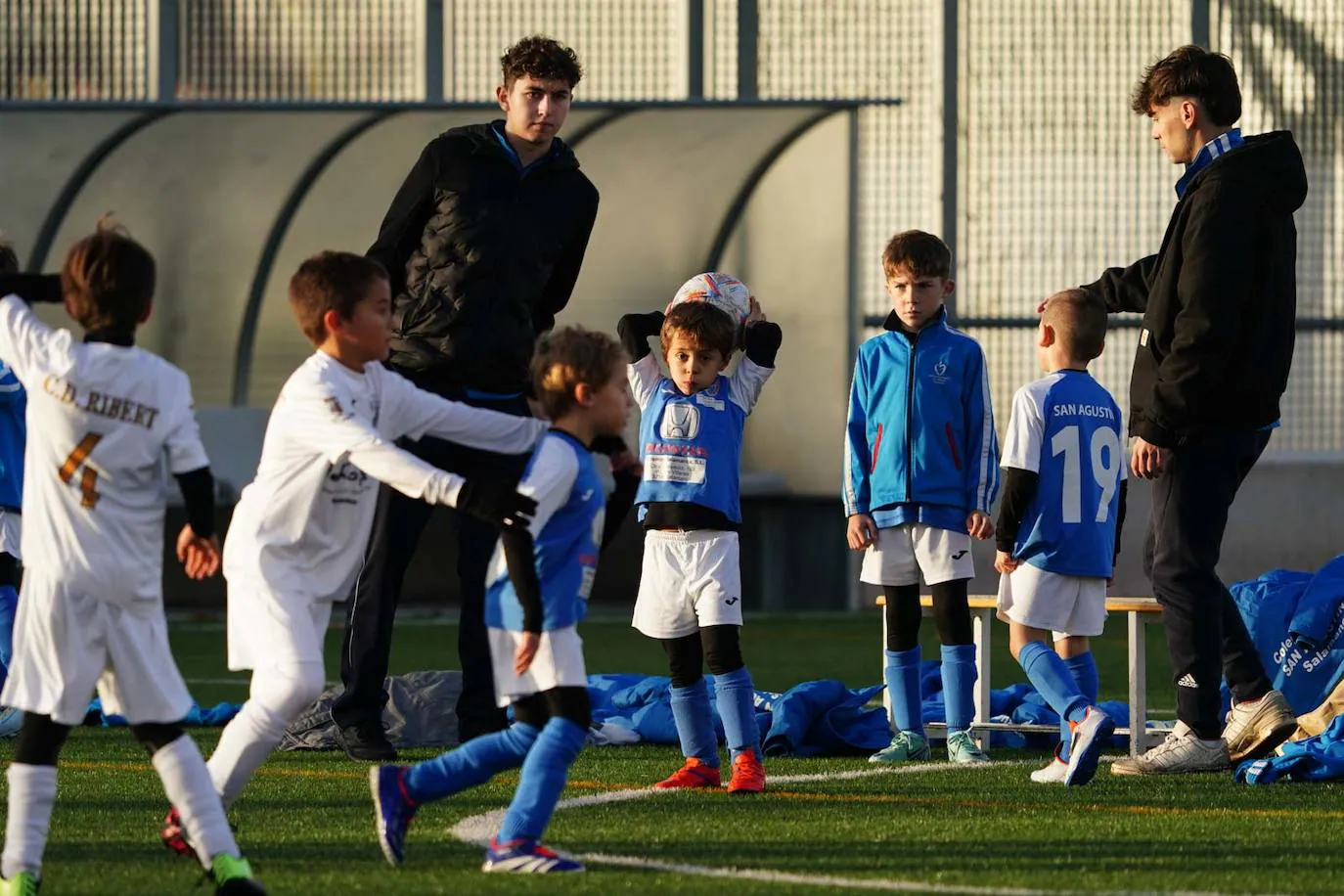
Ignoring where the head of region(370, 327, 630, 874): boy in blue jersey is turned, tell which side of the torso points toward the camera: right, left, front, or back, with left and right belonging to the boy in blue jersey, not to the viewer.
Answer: right

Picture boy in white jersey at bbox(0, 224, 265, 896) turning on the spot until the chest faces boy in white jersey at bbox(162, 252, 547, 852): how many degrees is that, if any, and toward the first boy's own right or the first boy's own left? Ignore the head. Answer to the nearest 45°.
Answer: approximately 45° to the first boy's own right

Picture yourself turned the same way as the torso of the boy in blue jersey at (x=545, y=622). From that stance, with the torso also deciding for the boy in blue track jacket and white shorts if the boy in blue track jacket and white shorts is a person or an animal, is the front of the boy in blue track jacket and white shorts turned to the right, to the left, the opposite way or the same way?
to the right

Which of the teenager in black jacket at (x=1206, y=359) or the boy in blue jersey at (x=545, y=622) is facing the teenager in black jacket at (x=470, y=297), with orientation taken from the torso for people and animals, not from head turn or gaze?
the teenager in black jacket at (x=1206, y=359)

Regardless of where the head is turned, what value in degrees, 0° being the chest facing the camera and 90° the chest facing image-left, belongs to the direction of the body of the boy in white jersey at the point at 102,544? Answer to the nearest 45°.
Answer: approximately 180°

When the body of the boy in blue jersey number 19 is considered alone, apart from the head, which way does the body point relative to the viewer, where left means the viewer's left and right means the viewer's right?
facing away from the viewer and to the left of the viewer

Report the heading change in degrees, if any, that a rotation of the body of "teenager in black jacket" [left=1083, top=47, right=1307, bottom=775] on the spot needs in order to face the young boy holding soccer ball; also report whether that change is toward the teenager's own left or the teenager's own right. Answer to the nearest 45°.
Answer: approximately 45° to the teenager's own left

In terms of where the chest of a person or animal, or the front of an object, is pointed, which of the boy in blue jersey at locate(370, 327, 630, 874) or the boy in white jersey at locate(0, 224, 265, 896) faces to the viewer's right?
the boy in blue jersey

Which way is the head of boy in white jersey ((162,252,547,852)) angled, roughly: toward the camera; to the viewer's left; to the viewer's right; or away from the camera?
to the viewer's right

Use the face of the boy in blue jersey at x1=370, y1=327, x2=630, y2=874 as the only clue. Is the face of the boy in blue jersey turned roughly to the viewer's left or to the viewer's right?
to the viewer's right

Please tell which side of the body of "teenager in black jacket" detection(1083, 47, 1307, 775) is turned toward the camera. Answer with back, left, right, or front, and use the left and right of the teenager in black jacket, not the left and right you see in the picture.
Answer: left
